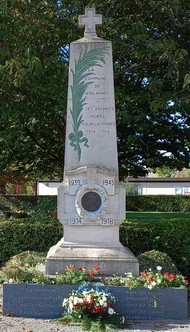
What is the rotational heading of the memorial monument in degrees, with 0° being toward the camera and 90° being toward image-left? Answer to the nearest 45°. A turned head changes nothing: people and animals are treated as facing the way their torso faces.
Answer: approximately 0°

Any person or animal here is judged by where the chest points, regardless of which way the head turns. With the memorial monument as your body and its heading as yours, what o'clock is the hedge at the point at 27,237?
The hedge is roughly at 5 o'clock from the memorial monument.

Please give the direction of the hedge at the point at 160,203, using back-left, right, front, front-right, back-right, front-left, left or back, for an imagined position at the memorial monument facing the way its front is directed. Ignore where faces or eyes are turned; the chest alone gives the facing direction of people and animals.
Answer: back
